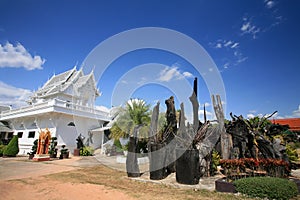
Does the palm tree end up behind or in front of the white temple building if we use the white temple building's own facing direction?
in front

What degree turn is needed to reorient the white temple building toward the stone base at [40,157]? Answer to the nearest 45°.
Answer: approximately 45° to its right

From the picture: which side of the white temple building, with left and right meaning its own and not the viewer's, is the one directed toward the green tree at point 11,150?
right

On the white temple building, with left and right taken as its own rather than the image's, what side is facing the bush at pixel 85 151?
front
